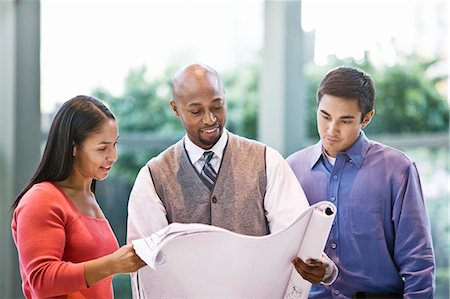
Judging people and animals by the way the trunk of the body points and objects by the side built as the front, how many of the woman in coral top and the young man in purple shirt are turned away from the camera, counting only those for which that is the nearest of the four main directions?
0

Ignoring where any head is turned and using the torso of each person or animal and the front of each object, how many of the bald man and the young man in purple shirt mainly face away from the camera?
0

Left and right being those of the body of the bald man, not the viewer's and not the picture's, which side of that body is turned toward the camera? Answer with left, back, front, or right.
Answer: front

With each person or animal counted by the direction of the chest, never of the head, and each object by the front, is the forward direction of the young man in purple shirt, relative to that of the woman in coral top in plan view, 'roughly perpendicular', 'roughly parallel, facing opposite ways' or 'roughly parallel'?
roughly perpendicular

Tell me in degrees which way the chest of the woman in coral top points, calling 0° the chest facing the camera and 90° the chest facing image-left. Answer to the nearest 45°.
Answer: approximately 315°

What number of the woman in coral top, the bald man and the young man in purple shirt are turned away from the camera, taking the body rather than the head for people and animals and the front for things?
0

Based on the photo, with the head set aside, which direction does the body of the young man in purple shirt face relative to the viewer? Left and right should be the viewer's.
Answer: facing the viewer and to the left of the viewer

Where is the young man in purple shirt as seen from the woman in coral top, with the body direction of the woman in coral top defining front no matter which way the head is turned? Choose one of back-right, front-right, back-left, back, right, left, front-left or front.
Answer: front-left

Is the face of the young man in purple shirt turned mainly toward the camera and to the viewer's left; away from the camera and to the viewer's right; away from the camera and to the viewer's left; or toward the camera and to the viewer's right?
toward the camera and to the viewer's left
